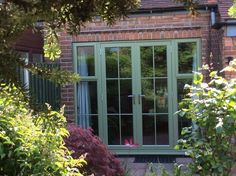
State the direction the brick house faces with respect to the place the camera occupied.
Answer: facing the viewer

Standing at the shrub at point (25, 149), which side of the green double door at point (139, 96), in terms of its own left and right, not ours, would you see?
front

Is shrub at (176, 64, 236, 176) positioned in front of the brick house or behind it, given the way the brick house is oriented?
in front

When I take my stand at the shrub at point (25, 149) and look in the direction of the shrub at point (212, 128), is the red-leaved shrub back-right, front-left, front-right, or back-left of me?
front-left

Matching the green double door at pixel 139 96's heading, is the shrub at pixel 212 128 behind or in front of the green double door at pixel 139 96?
in front

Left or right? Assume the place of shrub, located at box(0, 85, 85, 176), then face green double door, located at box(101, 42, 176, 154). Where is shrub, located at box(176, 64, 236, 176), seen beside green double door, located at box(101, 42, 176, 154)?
right

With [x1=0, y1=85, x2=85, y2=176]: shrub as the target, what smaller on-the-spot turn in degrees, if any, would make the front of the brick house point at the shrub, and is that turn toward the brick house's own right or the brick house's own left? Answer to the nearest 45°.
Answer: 0° — it already faces it

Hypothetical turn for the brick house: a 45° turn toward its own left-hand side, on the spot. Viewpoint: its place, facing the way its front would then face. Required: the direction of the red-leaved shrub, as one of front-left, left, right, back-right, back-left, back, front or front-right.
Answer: front-right

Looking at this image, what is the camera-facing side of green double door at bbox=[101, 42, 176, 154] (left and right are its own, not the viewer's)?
front
